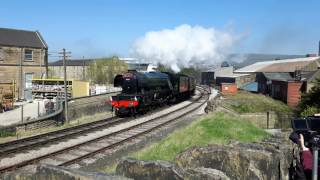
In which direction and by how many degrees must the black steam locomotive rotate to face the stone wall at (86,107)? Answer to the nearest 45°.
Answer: approximately 90° to its right

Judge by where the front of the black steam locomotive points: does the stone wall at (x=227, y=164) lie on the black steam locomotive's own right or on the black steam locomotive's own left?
on the black steam locomotive's own left

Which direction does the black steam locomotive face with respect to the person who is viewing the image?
facing the viewer and to the left of the viewer

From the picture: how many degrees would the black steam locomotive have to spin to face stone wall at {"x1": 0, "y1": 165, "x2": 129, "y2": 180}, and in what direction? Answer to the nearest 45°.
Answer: approximately 45° to its left

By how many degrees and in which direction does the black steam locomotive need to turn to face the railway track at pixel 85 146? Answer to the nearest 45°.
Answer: approximately 45° to its left
